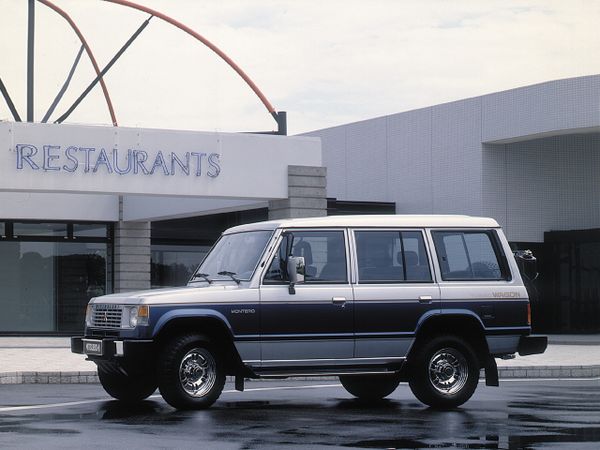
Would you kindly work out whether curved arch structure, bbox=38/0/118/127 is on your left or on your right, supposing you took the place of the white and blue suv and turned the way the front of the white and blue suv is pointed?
on your right

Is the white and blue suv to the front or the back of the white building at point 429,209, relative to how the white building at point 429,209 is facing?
to the front

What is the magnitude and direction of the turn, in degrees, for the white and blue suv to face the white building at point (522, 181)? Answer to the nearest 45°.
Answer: approximately 135° to its right

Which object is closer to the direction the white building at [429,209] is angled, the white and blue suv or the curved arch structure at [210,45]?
the white and blue suv

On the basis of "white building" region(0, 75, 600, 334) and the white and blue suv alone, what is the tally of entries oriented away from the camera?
0

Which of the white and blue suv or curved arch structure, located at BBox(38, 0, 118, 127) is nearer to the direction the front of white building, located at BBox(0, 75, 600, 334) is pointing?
the white and blue suv

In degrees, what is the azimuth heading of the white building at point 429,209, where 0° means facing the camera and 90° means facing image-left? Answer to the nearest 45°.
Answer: approximately 0°

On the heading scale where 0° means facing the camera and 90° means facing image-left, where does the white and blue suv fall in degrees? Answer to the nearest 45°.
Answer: approximately 45°

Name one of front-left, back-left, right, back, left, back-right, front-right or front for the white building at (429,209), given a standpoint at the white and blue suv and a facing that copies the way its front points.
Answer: back-right
